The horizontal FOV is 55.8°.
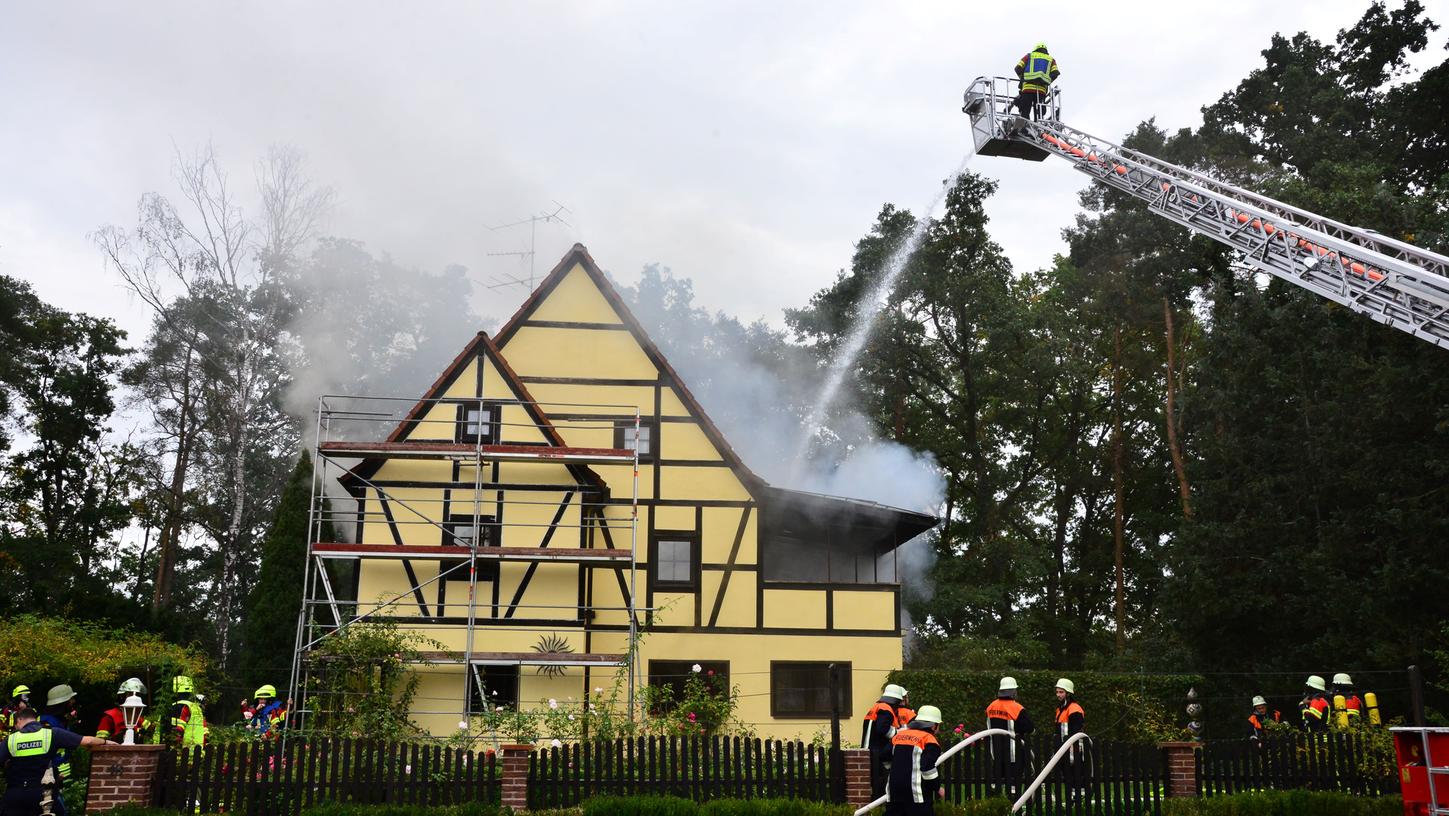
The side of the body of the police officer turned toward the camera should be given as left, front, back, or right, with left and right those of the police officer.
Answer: back

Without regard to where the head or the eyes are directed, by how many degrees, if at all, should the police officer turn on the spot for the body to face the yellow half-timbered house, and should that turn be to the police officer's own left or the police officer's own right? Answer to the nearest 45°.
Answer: approximately 45° to the police officer's own right

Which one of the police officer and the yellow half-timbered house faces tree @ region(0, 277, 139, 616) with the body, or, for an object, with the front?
the police officer

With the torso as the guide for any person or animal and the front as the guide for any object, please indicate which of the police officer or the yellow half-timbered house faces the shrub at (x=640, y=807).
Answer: the yellow half-timbered house

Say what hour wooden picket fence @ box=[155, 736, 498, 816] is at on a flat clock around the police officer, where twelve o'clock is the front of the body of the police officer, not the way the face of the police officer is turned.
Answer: The wooden picket fence is roughly at 2 o'clock from the police officer.

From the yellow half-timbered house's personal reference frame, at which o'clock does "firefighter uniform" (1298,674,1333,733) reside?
The firefighter uniform is roughly at 10 o'clock from the yellow half-timbered house.

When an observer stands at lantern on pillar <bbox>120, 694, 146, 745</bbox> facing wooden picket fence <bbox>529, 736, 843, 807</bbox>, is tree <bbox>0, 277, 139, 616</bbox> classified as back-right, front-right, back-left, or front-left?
back-left

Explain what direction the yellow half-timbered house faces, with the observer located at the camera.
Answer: facing the viewer

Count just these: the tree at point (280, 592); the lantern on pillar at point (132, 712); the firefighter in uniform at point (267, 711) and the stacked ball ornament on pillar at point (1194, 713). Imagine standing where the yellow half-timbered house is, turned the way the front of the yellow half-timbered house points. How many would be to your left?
1

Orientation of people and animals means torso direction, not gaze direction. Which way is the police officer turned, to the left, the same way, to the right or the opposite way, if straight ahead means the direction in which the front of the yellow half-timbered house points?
the opposite way

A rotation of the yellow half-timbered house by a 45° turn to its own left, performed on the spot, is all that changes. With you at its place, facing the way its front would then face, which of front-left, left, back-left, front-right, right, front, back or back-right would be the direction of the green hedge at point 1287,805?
front

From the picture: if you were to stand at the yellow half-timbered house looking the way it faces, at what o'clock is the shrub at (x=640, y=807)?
The shrub is roughly at 12 o'clock from the yellow half-timbered house.

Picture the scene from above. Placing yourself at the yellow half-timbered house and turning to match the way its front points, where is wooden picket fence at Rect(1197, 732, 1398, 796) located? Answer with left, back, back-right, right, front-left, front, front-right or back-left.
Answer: front-left

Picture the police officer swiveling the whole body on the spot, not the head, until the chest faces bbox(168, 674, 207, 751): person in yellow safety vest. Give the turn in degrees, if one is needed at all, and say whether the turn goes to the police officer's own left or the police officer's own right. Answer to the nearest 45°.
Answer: approximately 45° to the police officer's own right

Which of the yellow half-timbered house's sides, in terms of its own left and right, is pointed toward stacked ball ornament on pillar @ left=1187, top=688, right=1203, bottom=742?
left

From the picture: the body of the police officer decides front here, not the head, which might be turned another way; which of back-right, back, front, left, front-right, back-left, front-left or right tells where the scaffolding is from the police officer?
front-right

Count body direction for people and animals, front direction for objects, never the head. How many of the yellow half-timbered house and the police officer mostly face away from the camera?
1

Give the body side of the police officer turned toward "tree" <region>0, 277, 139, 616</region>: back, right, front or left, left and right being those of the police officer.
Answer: front

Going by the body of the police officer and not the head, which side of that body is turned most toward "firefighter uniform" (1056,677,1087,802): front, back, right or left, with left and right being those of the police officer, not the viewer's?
right

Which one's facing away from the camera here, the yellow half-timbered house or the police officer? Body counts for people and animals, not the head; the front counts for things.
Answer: the police officer
